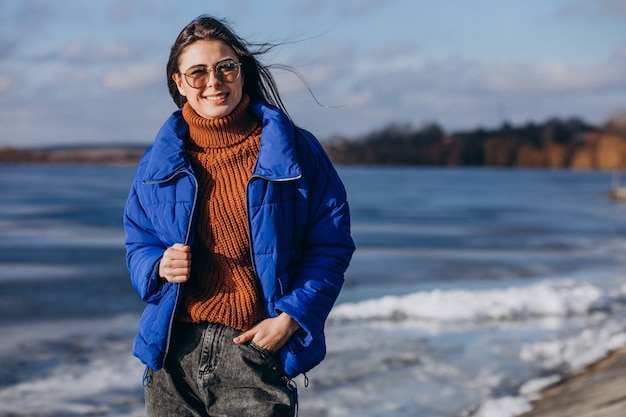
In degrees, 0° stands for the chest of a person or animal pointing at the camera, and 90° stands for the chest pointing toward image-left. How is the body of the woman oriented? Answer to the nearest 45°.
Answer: approximately 0°
